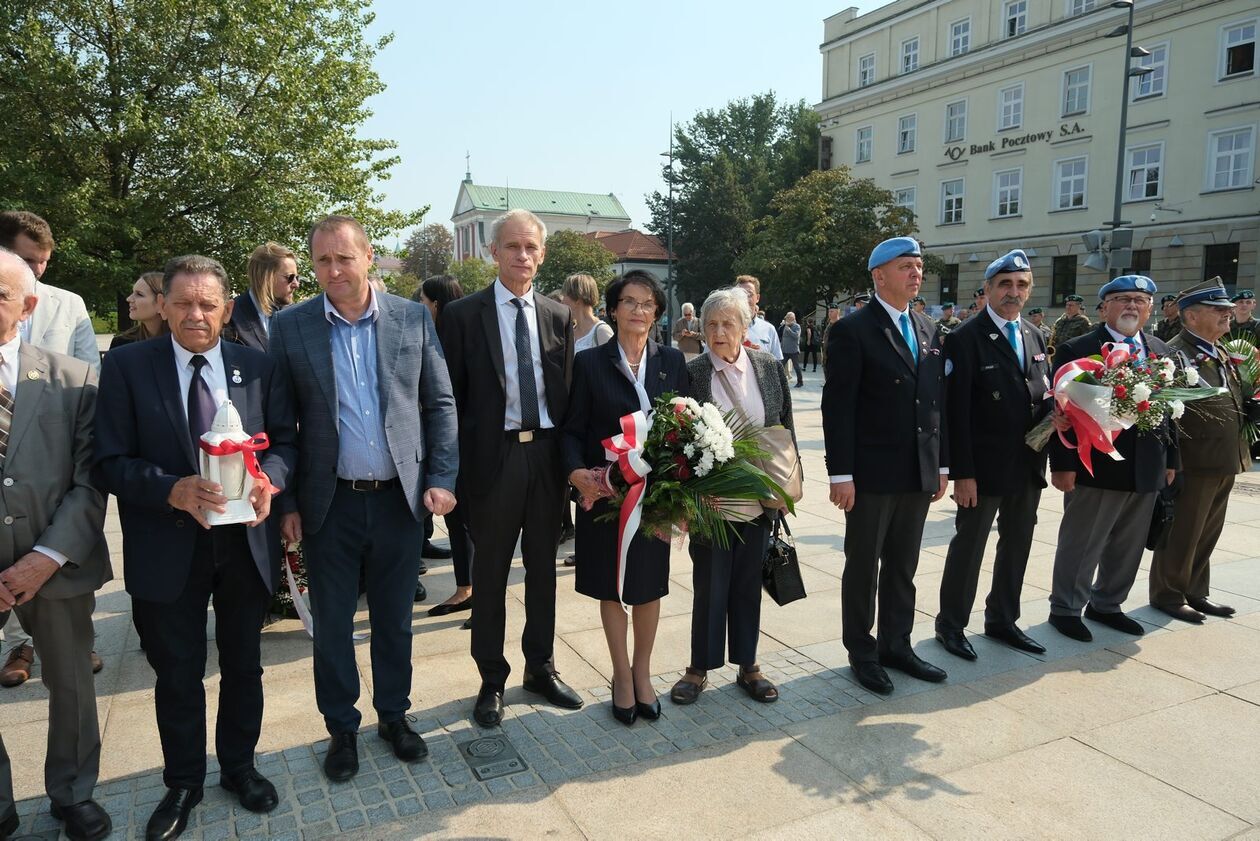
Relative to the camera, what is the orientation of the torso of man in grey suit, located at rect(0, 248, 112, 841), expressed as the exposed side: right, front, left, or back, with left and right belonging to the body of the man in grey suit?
front

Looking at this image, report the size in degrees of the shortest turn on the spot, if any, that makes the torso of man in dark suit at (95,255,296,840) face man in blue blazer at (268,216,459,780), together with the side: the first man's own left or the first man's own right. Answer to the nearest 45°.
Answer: approximately 90° to the first man's own left

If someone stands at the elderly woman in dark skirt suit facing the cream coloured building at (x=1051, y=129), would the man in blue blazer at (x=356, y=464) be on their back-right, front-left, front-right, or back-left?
back-left

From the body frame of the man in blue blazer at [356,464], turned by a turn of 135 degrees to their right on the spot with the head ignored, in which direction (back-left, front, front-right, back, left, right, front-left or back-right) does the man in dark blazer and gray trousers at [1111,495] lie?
back-right

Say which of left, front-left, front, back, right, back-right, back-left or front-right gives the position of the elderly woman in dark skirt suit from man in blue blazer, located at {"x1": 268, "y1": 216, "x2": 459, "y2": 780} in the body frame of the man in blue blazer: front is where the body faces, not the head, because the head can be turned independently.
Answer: left

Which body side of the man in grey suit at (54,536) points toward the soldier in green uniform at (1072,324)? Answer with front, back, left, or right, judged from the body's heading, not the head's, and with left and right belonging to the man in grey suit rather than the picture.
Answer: left

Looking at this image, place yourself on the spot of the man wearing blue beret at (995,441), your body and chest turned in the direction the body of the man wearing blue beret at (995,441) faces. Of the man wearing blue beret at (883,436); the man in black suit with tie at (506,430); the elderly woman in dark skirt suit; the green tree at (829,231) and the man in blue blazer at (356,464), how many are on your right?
4

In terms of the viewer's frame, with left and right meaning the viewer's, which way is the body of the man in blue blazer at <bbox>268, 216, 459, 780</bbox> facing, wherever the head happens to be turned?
facing the viewer

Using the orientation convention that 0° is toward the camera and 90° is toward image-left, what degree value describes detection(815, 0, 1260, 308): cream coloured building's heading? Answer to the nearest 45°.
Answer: approximately 45°
